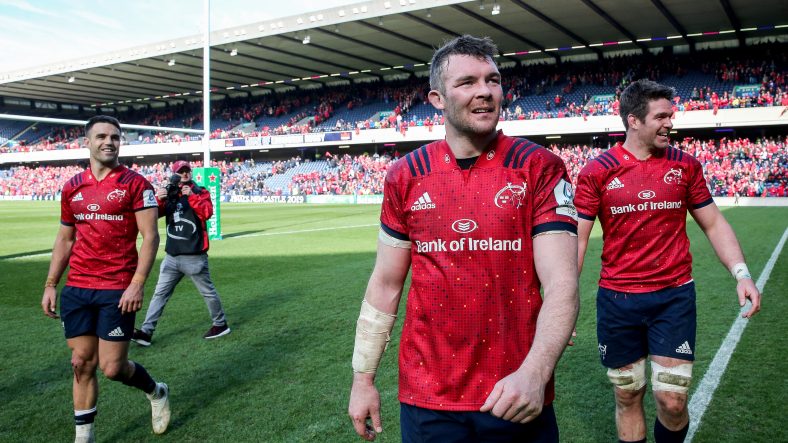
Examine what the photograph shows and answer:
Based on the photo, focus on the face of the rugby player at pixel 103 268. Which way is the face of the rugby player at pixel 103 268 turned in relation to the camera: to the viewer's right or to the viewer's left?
to the viewer's right

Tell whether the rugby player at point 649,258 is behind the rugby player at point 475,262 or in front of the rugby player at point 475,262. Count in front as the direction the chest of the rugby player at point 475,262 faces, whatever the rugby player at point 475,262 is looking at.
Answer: behind

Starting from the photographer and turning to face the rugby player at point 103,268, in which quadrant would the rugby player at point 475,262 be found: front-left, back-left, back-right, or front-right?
front-left

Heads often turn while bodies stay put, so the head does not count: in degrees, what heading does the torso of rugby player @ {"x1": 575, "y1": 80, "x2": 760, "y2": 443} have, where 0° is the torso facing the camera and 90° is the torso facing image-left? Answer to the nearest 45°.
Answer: approximately 0°

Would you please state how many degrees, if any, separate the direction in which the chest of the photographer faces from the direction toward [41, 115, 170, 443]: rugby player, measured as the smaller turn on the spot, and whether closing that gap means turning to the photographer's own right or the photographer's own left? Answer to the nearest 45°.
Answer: approximately 45° to the photographer's own left

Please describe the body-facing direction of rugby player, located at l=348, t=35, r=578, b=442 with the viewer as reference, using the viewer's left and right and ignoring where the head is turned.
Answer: facing the viewer

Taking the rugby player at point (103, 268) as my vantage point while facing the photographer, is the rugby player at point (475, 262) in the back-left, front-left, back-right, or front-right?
back-right

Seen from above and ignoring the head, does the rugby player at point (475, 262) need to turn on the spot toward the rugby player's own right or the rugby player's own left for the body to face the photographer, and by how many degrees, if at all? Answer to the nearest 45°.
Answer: approximately 135° to the rugby player's own right

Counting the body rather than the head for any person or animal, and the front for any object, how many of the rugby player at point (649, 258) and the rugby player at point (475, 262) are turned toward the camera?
2

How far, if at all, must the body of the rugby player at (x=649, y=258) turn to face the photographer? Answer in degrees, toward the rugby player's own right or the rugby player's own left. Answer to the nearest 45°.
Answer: approximately 90° to the rugby player's own right

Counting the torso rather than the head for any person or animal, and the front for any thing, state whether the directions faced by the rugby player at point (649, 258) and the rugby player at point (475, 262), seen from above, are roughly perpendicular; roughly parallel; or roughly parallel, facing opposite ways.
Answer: roughly parallel

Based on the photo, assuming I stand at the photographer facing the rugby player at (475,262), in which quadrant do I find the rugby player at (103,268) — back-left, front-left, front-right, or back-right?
front-right
